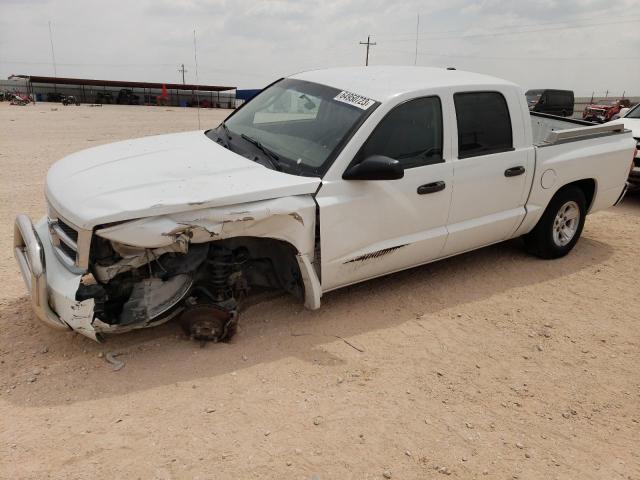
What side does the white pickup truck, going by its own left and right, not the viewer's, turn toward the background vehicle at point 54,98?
right

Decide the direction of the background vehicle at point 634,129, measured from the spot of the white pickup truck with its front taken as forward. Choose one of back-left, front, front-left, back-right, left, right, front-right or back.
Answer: back

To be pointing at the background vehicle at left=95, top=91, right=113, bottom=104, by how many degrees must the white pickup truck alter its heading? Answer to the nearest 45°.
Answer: approximately 90° to its right

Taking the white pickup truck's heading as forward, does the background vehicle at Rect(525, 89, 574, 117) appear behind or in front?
behind

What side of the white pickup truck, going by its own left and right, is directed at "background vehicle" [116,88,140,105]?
right

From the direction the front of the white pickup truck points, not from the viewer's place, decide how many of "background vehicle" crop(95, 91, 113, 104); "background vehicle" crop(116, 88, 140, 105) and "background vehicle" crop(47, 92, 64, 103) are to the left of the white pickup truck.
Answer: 0

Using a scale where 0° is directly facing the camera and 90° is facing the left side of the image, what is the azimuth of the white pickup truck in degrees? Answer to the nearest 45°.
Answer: approximately 45°
